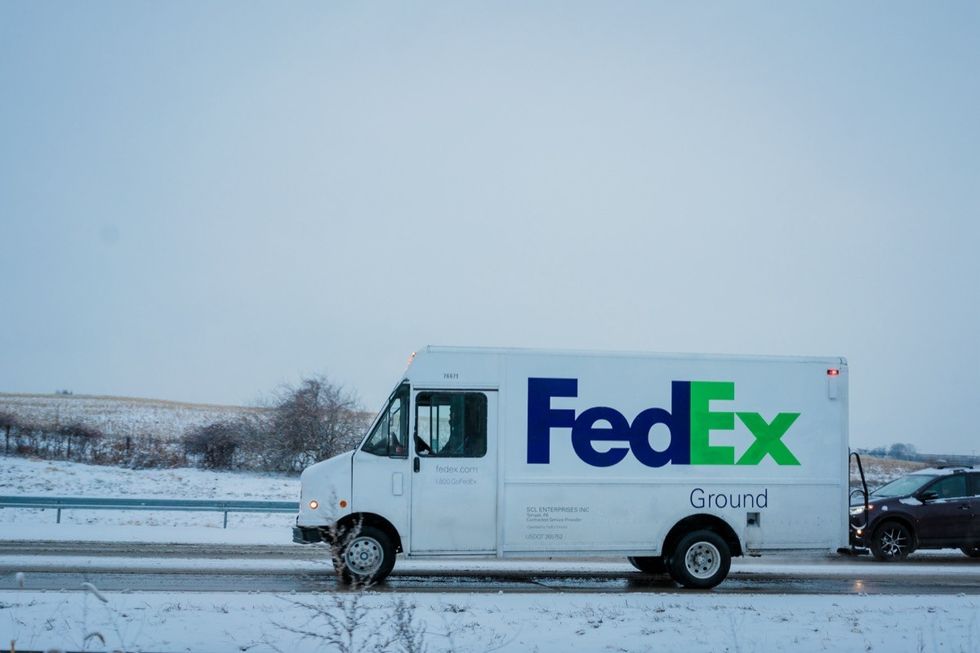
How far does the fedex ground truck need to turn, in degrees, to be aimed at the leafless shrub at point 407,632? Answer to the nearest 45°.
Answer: approximately 90° to its left

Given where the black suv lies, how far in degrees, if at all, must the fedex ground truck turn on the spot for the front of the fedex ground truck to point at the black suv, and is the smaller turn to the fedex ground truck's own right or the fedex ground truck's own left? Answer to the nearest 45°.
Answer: approximately 135° to the fedex ground truck's own right

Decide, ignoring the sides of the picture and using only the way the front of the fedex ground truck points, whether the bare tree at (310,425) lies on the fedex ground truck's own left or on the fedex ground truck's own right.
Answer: on the fedex ground truck's own right

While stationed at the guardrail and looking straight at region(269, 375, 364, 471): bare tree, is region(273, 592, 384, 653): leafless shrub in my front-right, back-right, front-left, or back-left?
back-right

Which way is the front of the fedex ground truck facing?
to the viewer's left
